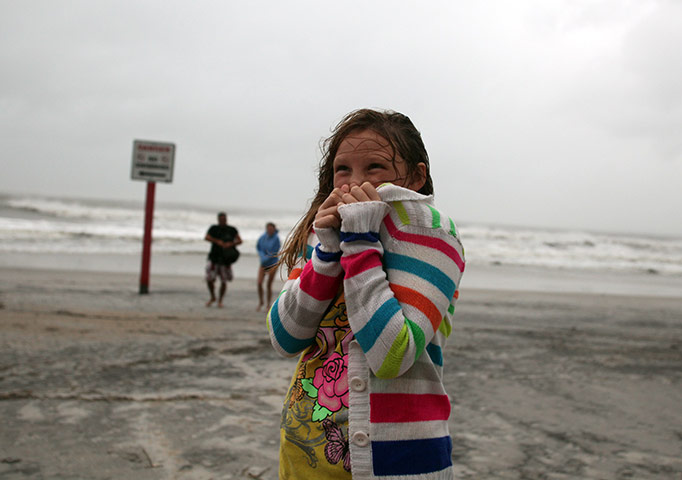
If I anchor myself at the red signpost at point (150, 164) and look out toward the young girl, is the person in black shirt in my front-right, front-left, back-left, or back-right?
front-left

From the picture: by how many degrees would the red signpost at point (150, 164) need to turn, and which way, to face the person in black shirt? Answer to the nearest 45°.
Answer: approximately 45° to its left

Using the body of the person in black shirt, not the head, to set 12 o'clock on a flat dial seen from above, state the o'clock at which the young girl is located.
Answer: The young girl is roughly at 12 o'clock from the person in black shirt.

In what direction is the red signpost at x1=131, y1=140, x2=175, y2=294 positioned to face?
toward the camera

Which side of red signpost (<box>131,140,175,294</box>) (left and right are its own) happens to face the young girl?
front

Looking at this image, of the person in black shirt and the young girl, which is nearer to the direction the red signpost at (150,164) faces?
the young girl

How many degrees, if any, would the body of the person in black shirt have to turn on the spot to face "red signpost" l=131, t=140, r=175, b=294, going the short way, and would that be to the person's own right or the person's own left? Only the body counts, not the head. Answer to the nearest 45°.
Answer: approximately 135° to the person's own right

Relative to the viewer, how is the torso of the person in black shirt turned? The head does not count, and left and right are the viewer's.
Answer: facing the viewer

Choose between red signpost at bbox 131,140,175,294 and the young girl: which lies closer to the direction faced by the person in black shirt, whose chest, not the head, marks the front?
the young girl

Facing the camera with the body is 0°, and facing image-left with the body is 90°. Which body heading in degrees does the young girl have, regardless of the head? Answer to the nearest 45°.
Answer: approximately 45°

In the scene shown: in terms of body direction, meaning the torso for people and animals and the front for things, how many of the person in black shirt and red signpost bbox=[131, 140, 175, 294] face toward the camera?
2

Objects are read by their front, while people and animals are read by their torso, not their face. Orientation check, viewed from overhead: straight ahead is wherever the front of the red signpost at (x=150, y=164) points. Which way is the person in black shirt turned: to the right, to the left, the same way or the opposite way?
the same way
